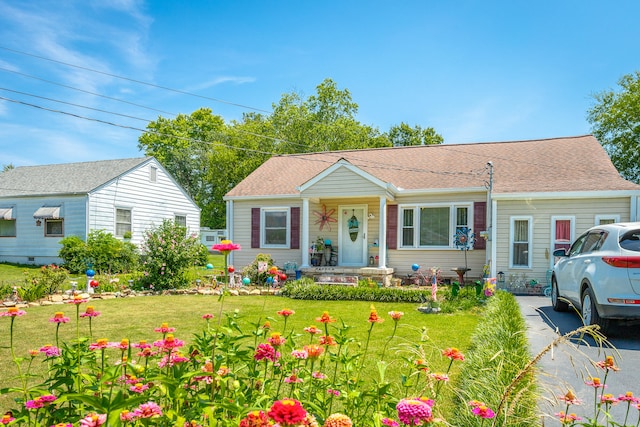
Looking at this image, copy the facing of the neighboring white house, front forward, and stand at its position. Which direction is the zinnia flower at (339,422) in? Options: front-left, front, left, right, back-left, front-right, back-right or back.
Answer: front-left

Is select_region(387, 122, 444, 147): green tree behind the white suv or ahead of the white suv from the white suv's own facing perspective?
ahead

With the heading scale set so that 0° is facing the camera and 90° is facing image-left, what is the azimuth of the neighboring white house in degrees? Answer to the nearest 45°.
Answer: approximately 45°

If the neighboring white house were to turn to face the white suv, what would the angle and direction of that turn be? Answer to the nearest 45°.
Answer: approximately 45° to its left

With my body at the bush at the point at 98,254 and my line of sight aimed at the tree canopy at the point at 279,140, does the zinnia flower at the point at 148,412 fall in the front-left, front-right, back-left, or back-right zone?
back-right

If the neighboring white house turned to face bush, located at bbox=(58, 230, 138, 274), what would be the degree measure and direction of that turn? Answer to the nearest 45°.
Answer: approximately 45° to its left

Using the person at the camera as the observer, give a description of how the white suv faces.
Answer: facing away from the viewer and to the left of the viewer

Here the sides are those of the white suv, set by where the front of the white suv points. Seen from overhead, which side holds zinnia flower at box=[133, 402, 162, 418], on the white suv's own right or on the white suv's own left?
on the white suv's own left

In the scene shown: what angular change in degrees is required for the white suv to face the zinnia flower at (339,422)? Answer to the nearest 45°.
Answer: approximately 135° to its left

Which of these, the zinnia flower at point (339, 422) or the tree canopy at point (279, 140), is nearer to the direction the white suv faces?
the tree canopy

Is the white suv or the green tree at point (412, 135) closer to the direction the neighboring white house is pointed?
the white suv

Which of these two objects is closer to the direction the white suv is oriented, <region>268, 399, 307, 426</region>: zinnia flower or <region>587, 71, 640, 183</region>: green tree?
the green tree

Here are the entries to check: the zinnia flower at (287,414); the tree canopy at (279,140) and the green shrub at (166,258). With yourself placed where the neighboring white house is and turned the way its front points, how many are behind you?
1
